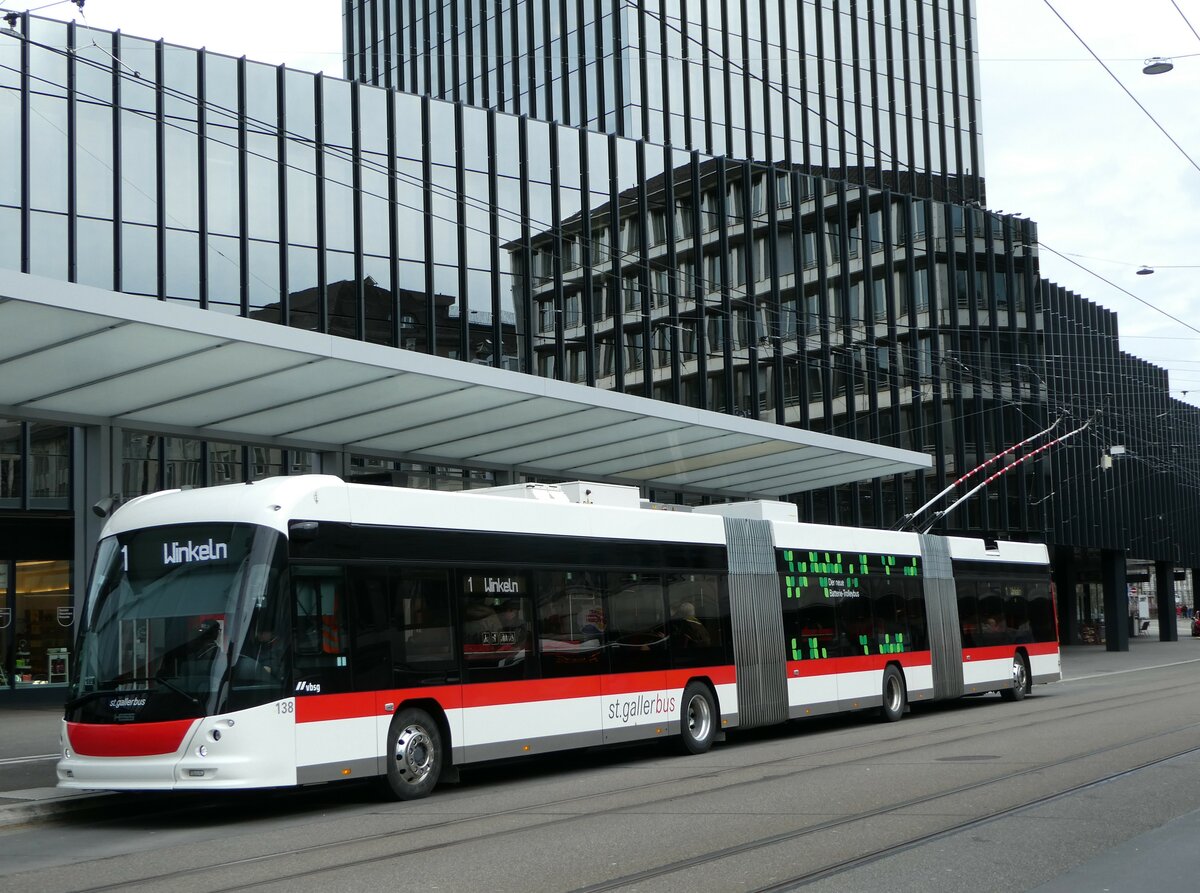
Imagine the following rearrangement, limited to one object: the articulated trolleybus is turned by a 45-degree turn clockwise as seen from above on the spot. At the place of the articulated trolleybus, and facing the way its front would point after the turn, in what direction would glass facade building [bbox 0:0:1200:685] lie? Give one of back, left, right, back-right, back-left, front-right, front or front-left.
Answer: right

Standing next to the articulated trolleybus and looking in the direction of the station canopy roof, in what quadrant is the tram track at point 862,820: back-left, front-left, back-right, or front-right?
back-right

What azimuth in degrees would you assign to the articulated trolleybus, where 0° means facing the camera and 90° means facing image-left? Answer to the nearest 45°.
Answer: approximately 45°

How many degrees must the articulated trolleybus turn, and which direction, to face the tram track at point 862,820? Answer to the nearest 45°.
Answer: approximately 90° to its left
